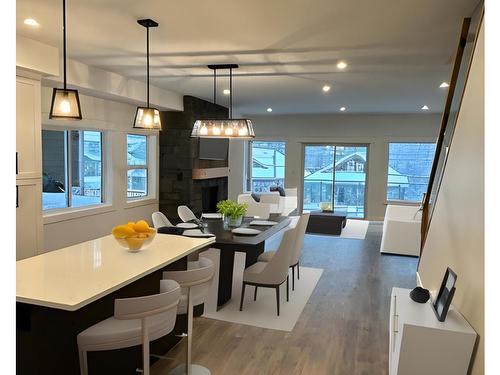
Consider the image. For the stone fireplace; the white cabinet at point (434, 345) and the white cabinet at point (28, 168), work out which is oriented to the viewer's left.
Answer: the white cabinet at point (434, 345)

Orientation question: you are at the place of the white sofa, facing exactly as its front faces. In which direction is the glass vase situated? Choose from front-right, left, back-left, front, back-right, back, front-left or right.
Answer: front-left

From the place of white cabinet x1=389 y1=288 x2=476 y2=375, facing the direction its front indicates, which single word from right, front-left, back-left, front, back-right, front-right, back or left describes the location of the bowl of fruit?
front

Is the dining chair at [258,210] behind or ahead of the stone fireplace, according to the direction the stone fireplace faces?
ahead

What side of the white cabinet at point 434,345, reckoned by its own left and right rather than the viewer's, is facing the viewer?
left

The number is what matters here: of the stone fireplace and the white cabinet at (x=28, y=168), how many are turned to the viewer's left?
0

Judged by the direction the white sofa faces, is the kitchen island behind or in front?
in front

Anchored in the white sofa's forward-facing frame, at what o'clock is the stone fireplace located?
The stone fireplace is roughly at 12 o'clock from the white sofa.

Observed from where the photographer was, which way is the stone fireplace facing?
facing the viewer and to the right of the viewer

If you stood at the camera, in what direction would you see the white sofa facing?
facing the viewer and to the left of the viewer

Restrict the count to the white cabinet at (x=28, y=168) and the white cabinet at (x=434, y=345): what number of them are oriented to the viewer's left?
1

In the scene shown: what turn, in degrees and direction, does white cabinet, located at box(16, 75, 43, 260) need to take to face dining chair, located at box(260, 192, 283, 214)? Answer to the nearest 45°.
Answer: approximately 90° to its left

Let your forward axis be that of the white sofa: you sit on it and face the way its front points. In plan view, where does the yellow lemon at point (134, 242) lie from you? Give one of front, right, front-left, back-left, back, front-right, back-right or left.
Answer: front-left

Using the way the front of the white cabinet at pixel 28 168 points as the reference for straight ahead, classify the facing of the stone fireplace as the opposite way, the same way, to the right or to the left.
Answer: the same way

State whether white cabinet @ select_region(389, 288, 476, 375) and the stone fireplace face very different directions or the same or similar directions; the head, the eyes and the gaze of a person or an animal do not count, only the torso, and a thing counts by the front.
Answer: very different directions

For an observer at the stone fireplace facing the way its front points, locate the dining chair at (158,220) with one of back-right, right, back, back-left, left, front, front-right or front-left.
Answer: front-right

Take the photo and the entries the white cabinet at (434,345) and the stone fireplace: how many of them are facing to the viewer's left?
1
